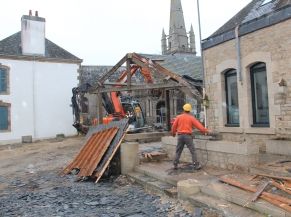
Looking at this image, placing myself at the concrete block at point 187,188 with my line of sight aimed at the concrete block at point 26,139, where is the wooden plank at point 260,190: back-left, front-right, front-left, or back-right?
back-right

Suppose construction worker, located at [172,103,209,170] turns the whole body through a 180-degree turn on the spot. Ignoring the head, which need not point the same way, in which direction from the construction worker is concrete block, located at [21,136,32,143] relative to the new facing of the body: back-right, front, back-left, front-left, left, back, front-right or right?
back-right

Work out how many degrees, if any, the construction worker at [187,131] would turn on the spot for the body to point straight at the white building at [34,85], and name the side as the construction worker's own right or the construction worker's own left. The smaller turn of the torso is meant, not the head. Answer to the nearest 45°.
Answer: approximately 45° to the construction worker's own left

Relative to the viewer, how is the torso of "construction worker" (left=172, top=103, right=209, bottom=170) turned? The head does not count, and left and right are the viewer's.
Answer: facing away from the viewer

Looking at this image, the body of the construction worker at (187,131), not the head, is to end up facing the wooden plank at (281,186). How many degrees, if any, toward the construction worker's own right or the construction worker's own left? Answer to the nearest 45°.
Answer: approximately 135° to the construction worker's own right

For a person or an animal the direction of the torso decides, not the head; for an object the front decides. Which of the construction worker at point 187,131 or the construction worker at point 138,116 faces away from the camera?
the construction worker at point 187,131

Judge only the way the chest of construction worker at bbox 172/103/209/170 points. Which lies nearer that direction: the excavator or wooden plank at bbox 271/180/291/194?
the excavator
